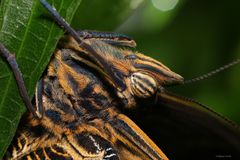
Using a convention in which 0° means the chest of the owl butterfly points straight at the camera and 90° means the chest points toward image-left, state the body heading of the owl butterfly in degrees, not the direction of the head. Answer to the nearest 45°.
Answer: approximately 270°
